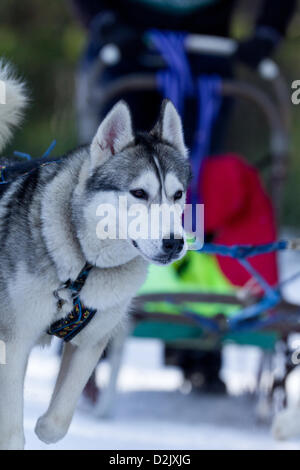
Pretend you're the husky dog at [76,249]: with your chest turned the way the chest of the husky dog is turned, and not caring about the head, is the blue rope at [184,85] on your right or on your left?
on your left

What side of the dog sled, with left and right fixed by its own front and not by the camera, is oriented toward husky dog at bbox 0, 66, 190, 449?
front

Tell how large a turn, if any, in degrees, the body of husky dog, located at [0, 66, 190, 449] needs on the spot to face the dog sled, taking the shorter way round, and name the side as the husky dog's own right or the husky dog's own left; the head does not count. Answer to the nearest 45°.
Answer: approximately 135° to the husky dog's own left

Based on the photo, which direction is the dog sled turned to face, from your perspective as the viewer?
facing the viewer

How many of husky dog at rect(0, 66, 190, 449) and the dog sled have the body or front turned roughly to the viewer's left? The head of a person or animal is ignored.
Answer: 0
